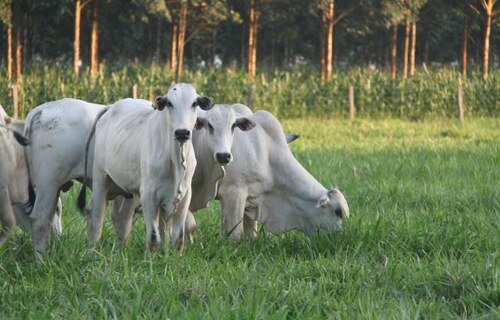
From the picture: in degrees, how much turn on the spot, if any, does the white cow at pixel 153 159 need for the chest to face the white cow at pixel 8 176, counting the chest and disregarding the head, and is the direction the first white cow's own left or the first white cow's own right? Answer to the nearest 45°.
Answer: approximately 135° to the first white cow's own right

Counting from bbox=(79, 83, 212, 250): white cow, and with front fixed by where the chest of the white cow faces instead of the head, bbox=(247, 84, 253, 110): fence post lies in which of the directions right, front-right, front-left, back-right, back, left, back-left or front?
back-left

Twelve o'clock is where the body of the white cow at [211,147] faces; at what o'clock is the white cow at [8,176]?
the white cow at [8,176] is roughly at 4 o'clock from the white cow at [211,147].

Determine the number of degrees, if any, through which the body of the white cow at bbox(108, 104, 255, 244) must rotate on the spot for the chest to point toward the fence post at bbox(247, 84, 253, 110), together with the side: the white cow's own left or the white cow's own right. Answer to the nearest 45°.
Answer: approximately 135° to the white cow's own left

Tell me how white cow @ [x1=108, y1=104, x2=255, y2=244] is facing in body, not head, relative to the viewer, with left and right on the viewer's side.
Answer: facing the viewer and to the right of the viewer

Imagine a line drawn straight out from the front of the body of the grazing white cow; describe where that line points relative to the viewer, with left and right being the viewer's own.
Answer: facing to the right of the viewer

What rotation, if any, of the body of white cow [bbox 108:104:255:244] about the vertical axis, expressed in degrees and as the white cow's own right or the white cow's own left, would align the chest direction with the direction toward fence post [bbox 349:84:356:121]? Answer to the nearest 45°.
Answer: approximately 135° to the white cow's own left

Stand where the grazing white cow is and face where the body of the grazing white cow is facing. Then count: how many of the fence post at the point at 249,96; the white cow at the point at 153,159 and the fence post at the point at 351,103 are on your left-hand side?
2

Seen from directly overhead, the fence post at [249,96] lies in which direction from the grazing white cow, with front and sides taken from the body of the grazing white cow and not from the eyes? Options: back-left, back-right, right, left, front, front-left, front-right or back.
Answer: left
